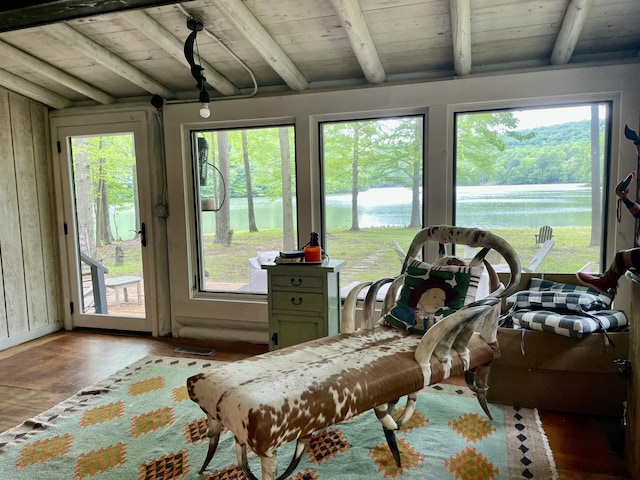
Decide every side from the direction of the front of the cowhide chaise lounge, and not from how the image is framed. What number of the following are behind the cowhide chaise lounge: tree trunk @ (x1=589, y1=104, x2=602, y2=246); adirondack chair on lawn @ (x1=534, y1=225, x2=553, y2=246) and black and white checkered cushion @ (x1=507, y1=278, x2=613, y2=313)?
3

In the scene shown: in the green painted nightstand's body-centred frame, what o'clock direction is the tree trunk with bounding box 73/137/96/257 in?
The tree trunk is roughly at 4 o'clock from the green painted nightstand.

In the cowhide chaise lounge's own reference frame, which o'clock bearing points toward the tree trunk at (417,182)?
The tree trunk is roughly at 5 o'clock from the cowhide chaise lounge.

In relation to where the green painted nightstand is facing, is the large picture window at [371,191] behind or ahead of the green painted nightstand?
behind

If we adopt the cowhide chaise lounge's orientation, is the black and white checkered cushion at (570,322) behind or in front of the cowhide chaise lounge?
behind

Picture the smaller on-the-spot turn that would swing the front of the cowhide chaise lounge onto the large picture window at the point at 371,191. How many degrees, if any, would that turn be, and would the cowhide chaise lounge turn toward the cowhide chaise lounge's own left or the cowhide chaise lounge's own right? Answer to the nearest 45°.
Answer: approximately 135° to the cowhide chaise lounge's own right

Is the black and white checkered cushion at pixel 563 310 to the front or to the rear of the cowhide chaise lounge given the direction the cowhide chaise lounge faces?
to the rear

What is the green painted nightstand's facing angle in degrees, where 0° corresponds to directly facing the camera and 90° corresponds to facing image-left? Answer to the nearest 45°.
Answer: approximately 0°

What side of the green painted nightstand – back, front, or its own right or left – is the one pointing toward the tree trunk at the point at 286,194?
back

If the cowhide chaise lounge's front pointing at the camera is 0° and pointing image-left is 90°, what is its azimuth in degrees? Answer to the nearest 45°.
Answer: approximately 45°

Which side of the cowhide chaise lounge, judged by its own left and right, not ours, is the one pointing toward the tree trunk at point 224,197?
right

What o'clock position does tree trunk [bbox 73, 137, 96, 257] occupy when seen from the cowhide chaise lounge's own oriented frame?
The tree trunk is roughly at 3 o'clock from the cowhide chaise lounge.

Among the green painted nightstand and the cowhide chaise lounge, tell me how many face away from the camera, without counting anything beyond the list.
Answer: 0

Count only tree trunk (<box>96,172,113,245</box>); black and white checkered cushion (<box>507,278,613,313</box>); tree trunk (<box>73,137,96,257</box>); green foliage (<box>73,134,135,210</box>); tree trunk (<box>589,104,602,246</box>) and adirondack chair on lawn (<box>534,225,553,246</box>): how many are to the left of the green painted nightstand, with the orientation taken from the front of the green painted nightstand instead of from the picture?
3

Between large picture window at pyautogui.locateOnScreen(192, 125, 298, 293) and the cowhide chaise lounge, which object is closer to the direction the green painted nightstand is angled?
the cowhide chaise lounge

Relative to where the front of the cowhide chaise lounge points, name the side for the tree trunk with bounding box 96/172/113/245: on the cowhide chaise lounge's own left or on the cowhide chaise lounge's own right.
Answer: on the cowhide chaise lounge's own right
